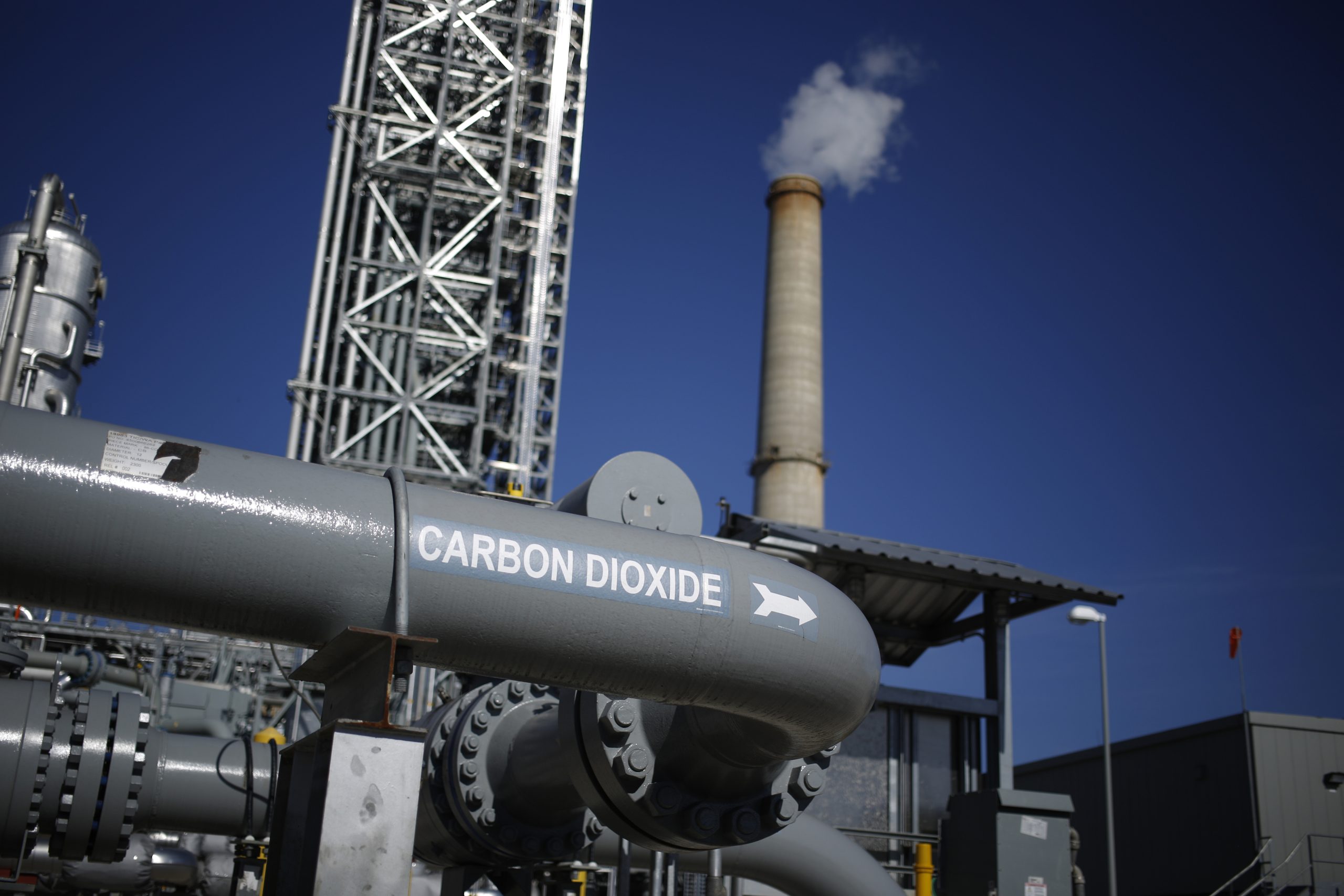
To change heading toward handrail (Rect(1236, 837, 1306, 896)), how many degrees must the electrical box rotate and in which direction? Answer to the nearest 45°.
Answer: approximately 135° to its left

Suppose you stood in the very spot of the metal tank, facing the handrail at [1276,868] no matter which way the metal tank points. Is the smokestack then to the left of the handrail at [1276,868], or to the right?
left

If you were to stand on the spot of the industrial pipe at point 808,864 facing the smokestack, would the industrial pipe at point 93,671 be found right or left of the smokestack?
left

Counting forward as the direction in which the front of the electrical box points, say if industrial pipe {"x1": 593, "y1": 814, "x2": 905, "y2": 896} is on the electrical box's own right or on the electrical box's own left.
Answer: on the electrical box's own right

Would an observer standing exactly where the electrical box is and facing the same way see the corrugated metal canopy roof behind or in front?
behind

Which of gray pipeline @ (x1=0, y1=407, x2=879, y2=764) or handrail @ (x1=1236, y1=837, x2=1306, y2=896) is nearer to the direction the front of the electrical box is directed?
the gray pipeline

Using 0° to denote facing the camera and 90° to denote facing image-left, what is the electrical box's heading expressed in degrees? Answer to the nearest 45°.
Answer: approximately 315°

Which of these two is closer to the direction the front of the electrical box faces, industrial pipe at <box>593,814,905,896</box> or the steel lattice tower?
the industrial pipe

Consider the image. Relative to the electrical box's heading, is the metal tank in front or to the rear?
to the rear

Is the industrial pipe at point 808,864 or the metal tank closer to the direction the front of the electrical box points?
the industrial pipe

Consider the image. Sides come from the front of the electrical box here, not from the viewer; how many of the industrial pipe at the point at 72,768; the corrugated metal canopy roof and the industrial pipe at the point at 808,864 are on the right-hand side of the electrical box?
2
